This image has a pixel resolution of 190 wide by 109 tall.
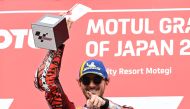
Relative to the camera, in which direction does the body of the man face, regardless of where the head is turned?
toward the camera

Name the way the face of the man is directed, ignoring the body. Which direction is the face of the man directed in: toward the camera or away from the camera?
toward the camera
